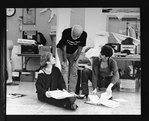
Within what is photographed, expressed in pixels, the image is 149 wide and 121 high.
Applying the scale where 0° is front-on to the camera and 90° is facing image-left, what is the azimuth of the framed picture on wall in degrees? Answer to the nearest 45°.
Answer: approximately 0°

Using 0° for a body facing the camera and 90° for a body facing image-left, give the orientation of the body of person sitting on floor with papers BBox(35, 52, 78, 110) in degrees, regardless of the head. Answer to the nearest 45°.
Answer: approximately 315°

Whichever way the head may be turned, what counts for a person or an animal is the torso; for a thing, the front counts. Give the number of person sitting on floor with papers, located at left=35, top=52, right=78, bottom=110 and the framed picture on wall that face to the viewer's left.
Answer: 0

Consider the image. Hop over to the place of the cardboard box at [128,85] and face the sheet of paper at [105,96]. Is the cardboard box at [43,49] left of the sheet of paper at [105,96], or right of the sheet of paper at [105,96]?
right

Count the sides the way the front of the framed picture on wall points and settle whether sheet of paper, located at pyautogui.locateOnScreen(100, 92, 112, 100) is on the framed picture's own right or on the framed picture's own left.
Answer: on the framed picture's own left
